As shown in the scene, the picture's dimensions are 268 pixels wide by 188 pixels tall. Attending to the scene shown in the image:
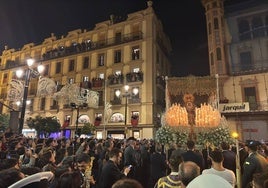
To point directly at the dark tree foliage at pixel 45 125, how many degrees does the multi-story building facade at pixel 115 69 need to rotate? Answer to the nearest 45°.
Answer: approximately 45° to its right

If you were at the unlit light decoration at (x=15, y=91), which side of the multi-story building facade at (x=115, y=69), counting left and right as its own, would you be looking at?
front

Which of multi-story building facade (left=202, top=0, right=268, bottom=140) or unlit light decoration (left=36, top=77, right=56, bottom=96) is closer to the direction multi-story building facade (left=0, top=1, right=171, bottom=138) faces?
the unlit light decoration

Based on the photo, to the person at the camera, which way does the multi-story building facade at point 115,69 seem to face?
facing the viewer and to the left of the viewer

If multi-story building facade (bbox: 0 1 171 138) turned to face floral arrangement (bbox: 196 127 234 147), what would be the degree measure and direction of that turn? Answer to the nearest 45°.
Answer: approximately 45° to its left

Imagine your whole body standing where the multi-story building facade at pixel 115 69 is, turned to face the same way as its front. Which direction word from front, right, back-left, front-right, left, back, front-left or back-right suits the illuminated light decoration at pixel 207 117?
front-left

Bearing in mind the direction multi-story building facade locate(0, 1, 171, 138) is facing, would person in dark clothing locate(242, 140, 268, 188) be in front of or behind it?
in front

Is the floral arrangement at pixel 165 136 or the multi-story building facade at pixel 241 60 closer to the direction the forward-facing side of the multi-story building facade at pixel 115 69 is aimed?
the floral arrangement

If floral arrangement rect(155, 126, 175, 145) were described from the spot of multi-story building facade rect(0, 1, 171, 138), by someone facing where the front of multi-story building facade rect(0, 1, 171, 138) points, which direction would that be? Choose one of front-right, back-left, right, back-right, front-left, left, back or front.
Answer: front-left
